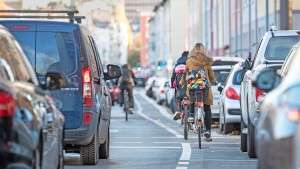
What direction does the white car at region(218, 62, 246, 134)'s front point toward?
away from the camera

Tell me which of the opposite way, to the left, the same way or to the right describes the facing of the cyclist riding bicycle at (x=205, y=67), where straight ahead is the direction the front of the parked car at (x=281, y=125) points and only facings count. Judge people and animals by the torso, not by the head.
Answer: the same way

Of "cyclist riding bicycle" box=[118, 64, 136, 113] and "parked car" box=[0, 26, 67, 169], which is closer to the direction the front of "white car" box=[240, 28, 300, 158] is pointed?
the cyclist riding bicycle

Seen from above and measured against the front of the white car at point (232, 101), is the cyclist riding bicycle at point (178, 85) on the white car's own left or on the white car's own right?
on the white car's own left

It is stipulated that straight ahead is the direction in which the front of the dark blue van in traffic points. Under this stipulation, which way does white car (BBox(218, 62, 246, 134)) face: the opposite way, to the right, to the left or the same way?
the same way

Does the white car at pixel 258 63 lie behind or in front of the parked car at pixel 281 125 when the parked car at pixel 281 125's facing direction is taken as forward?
in front

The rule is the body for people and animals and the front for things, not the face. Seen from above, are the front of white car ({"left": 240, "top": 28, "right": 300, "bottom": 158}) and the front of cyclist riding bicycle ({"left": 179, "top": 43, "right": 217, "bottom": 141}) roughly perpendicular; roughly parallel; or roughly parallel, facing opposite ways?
roughly parallel

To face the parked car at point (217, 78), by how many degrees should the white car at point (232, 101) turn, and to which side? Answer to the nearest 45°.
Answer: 0° — it already faces it

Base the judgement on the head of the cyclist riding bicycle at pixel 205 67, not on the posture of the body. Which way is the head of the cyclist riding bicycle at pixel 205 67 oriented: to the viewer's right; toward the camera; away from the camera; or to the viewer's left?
away from the camera

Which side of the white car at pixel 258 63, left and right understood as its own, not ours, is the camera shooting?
back

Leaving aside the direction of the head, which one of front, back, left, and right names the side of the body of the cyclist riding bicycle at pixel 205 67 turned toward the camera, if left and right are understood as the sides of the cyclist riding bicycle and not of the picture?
back

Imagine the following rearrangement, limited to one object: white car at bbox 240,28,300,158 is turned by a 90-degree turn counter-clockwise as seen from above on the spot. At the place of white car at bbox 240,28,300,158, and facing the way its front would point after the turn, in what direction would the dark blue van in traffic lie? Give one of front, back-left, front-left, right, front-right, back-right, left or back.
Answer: front-left

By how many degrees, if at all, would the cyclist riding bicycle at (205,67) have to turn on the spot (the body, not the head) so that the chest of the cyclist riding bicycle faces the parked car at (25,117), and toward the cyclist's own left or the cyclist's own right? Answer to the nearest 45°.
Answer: approximately 180°

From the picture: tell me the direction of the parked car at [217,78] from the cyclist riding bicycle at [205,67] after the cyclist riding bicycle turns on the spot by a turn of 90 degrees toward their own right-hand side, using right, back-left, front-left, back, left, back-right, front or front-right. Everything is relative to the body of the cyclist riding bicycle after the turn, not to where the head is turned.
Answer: left

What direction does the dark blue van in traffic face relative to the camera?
away from the camera

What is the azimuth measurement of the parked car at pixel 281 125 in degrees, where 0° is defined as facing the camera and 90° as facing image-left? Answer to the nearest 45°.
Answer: approximately 180°

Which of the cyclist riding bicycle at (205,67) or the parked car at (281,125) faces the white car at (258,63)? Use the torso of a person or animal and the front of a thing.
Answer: the parked car
